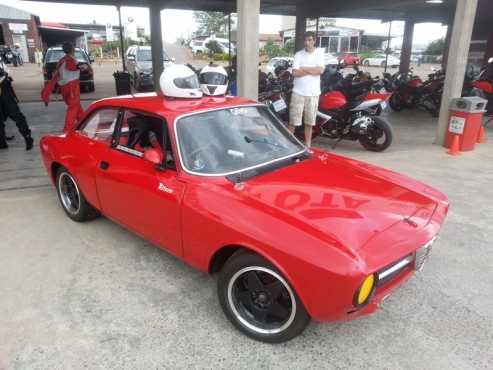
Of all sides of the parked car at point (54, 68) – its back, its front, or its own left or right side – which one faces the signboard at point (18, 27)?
front

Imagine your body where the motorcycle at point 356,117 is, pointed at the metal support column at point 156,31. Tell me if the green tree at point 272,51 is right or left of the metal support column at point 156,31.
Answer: right

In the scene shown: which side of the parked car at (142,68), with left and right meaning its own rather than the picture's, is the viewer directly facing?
front

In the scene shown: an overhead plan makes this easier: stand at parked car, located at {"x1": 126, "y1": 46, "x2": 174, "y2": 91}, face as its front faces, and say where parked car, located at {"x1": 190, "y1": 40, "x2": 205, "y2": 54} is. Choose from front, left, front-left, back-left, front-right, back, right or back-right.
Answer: back

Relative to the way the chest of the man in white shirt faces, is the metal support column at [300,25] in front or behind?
behind

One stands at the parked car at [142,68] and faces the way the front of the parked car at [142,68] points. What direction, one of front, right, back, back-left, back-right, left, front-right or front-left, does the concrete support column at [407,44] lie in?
left

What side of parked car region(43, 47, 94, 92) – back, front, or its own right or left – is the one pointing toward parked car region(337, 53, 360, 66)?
left

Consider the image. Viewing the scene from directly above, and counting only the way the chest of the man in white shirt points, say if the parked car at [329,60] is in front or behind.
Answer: behind

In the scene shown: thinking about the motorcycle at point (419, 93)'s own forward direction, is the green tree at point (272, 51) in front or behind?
in front

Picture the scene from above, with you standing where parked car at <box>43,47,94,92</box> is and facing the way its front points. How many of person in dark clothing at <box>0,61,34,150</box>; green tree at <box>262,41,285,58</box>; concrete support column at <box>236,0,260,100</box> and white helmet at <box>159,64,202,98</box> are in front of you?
3

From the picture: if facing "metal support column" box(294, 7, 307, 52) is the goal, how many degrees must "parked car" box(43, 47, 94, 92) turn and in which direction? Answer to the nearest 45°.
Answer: approximately 90° to its left

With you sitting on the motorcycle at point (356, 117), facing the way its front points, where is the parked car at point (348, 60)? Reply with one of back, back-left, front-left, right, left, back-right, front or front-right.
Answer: front-right

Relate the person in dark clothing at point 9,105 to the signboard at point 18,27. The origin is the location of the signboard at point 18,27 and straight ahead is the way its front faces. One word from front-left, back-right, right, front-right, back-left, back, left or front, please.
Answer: front

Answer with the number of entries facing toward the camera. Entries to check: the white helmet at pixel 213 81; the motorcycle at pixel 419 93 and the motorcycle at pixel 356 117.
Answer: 1
